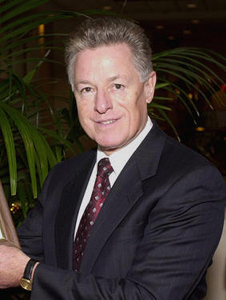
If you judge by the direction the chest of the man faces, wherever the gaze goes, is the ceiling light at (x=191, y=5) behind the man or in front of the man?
behind

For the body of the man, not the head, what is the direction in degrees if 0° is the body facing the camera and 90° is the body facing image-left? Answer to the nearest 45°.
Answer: approximately 45°
